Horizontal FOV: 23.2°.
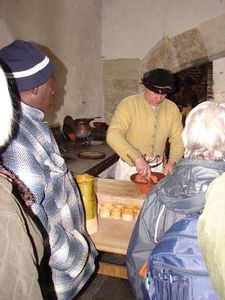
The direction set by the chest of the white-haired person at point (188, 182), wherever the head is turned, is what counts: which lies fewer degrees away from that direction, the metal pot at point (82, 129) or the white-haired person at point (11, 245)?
the metal pot

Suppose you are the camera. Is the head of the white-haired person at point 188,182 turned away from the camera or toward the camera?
away from the camera

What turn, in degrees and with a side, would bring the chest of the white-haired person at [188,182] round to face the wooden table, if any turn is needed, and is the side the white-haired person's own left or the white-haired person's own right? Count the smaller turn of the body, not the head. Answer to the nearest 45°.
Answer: approximately 45° to the white-haired person's own left

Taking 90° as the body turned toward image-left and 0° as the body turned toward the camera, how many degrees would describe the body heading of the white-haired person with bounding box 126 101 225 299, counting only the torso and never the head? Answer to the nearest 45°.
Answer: approximately 180°

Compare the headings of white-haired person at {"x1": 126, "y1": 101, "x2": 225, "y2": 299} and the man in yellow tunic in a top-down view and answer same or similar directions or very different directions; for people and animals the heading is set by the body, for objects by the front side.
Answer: very different directions

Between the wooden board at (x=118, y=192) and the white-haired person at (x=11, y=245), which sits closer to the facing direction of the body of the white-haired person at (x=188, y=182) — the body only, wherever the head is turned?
the wooden board

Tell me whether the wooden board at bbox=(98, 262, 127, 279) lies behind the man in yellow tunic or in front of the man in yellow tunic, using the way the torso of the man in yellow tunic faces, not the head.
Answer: in front

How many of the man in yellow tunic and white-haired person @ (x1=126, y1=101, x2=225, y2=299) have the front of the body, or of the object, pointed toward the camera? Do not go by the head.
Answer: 1

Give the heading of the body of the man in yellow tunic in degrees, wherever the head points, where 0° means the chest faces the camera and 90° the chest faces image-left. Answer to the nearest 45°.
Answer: approximately 0°

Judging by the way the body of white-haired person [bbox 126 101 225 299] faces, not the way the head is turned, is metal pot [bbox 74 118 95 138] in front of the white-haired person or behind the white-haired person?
in front

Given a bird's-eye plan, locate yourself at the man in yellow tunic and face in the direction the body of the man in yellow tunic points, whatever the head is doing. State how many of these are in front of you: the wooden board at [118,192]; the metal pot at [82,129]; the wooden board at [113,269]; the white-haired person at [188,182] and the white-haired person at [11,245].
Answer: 4

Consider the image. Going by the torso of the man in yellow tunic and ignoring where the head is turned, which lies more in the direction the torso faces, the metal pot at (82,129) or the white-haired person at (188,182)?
the white-haired person
